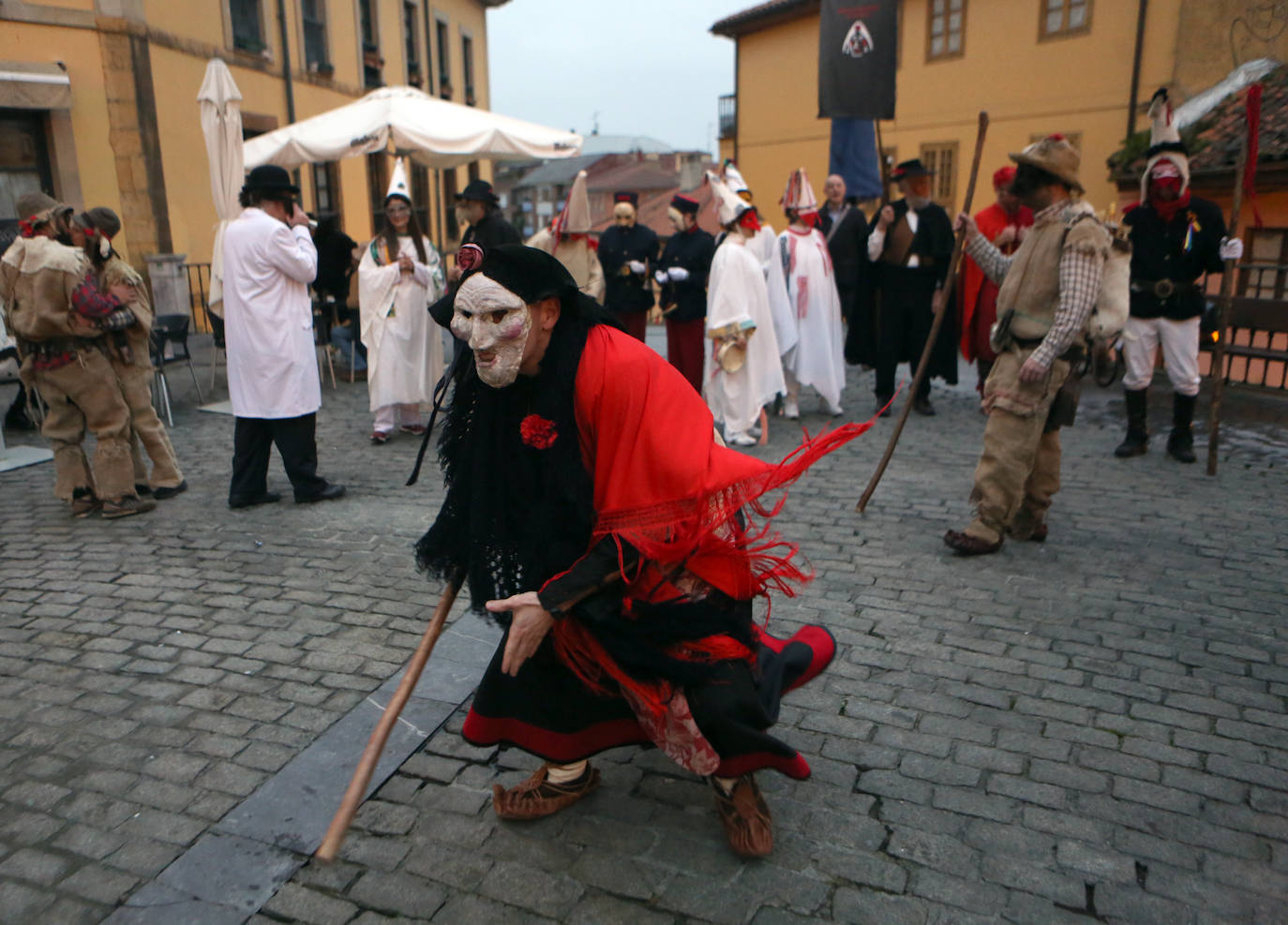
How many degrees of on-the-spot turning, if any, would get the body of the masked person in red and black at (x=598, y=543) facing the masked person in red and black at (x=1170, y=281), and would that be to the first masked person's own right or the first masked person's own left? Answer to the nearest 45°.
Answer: approximately 180°

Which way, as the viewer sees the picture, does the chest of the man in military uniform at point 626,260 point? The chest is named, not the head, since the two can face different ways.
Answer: toward the camera

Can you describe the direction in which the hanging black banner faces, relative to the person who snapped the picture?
facing the viewer

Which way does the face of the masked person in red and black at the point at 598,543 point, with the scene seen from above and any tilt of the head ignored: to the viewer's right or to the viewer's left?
to the viewer's left

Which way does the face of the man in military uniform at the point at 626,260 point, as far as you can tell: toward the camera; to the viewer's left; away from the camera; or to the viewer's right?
toward the camera

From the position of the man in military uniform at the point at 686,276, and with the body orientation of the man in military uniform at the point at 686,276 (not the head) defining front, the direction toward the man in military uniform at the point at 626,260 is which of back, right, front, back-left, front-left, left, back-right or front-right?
right

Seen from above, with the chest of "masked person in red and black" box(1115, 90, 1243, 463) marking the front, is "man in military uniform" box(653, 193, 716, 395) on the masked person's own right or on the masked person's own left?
on the masked person's own right

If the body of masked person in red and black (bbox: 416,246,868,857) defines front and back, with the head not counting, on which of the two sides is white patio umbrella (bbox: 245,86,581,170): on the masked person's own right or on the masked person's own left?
on the masked person's own right

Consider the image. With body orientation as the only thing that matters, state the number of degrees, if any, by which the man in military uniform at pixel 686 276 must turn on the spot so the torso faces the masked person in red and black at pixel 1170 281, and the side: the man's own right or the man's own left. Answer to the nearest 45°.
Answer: approximately 90° to the man's own left

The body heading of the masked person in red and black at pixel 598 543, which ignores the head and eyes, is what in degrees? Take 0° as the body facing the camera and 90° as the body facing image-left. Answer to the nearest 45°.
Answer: approximately 45°

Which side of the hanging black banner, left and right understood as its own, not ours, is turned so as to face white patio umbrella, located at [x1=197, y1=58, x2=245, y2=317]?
right

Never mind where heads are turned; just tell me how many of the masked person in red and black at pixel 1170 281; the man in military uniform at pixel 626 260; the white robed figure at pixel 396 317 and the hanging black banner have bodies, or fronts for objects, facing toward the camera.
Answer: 4

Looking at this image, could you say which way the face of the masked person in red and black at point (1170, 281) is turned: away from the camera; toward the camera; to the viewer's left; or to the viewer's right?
toward the camera

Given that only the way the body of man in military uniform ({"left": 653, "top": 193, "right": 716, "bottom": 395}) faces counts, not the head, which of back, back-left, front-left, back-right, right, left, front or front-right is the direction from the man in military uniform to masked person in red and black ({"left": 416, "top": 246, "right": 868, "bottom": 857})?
front-left

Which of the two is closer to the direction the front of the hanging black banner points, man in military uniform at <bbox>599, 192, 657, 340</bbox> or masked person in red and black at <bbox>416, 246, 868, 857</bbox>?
the masked person in red and black

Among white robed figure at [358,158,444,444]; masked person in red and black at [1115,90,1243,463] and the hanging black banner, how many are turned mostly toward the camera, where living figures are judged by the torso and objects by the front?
3

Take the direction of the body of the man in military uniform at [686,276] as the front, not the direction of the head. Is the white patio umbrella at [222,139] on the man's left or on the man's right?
on the man's right

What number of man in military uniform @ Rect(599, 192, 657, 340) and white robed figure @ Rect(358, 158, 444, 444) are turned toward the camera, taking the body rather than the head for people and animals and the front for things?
2
